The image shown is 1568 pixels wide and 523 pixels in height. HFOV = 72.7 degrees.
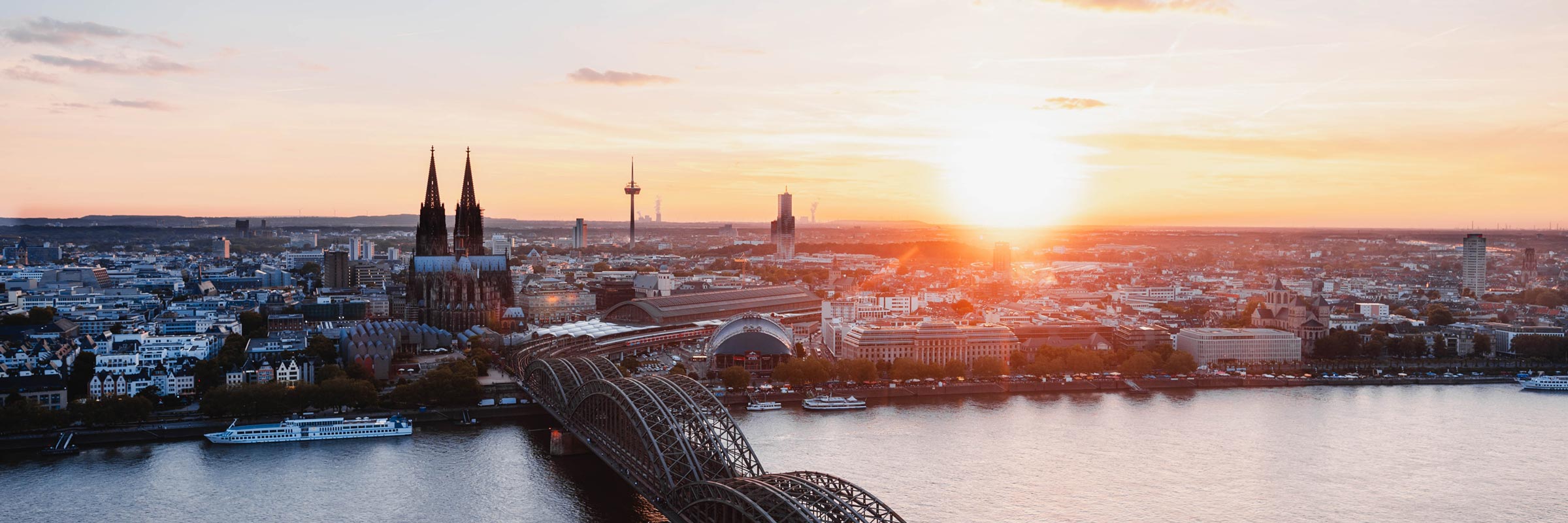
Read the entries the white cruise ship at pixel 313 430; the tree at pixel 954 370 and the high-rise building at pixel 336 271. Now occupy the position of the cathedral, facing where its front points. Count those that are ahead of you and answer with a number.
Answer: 1

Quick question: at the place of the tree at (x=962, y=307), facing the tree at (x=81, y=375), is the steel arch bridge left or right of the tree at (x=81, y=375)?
left

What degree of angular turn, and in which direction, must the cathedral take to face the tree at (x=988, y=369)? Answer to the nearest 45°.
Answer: approximately 135° to its right

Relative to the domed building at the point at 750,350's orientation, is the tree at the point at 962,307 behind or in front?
behind

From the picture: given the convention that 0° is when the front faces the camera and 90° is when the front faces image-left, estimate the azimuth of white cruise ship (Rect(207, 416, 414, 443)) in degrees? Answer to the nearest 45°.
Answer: approximately 90°

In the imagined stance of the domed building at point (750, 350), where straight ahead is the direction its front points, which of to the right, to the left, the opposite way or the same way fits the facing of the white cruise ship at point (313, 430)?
to the right

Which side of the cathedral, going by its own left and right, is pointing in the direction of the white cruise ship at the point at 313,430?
back

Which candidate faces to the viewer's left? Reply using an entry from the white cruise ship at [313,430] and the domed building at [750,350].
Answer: the white cruise ship

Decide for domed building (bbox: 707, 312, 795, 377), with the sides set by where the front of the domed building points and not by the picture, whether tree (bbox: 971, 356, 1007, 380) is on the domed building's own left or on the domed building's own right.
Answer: on the domed building's own left

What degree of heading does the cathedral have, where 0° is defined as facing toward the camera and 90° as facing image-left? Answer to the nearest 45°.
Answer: approximately 180°

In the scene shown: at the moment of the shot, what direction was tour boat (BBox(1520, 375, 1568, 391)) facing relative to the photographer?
facing to the left of the viewer

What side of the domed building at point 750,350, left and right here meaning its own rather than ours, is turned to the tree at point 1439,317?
left

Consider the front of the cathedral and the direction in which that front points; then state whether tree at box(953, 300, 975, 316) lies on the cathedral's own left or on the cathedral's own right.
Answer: on the cathedral's own right

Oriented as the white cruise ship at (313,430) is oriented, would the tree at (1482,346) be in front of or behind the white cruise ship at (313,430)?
behind

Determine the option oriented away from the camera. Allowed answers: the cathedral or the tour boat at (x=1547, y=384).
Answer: the cathedral
